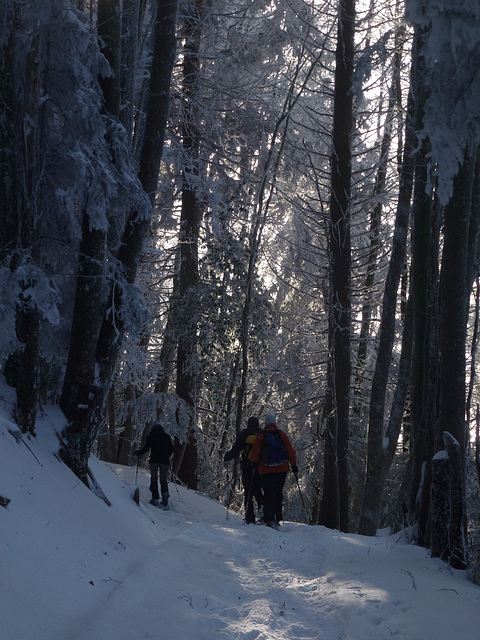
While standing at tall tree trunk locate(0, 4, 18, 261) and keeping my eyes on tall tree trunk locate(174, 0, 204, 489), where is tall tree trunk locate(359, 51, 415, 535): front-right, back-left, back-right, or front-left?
front-right

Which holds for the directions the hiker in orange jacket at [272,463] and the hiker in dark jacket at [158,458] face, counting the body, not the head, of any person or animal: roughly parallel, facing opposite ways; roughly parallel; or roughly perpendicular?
roughly parallel

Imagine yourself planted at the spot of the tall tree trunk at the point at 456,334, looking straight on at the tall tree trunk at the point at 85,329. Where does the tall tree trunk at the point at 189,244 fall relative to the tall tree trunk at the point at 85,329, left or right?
right

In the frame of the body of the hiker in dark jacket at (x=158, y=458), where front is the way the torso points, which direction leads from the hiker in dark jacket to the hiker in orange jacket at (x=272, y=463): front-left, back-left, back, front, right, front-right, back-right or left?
back-right

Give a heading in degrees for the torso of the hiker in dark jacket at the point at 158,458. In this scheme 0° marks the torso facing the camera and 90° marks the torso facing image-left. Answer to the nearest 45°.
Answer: approximately 180°

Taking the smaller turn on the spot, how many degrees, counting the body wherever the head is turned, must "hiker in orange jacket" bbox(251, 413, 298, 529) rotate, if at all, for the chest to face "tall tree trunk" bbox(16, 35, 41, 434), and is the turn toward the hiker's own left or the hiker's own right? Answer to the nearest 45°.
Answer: approximately 135° to the hiker's own left

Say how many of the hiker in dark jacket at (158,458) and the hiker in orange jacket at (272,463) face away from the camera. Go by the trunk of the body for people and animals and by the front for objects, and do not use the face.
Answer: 2

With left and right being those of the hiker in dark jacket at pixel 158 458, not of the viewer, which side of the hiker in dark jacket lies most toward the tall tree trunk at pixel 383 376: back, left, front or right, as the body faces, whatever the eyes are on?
right

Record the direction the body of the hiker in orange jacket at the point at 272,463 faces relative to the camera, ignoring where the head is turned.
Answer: away from the camera
